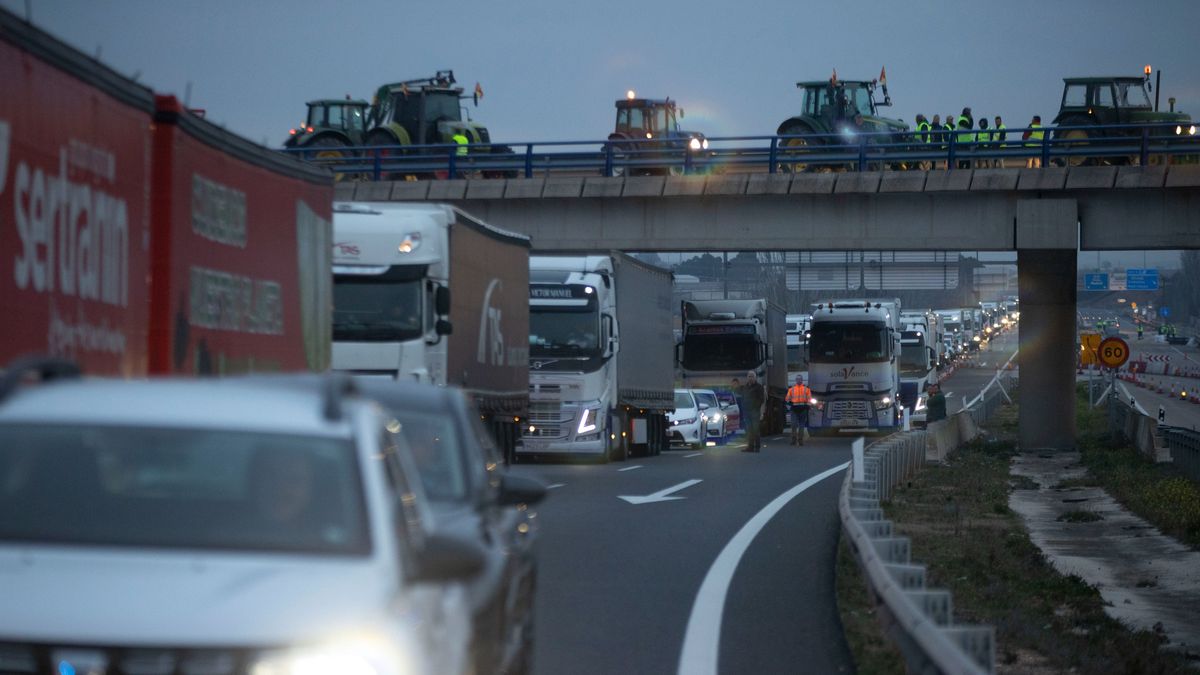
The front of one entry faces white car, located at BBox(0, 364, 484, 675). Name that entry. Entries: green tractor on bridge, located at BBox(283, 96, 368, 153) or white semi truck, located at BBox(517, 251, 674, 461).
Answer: the white semi truck

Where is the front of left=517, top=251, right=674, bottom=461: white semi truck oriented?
toward the camera

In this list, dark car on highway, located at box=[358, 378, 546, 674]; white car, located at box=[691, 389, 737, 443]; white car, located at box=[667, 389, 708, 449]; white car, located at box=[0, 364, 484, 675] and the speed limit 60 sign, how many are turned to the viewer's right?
0

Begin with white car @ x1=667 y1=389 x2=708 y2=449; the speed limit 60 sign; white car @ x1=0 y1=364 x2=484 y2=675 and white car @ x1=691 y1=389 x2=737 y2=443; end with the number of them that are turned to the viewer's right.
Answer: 0

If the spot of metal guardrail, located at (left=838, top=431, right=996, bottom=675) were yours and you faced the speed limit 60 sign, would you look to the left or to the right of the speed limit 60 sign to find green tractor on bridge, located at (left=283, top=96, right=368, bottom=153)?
left

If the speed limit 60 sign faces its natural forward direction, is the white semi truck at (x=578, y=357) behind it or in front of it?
in front

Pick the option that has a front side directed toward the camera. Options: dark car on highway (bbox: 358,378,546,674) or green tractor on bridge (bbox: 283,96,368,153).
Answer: the dark car on highway

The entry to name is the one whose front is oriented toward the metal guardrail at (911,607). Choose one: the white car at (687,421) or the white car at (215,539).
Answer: the white car at (687,421)

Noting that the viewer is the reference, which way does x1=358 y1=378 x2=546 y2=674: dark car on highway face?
facing the viewer

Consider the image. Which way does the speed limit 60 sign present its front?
toward the camera
